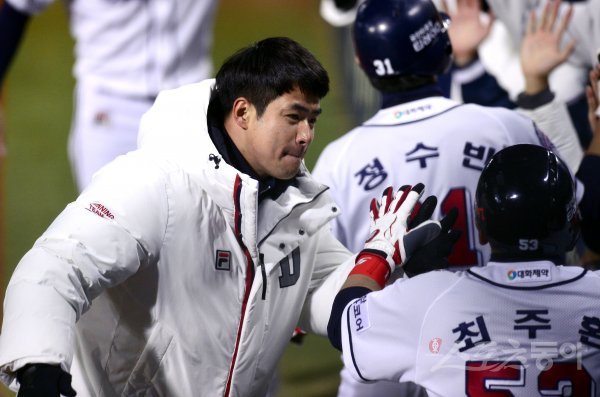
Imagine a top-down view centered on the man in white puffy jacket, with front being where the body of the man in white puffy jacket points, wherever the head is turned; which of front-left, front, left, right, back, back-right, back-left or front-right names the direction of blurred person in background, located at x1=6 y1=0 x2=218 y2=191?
back-left

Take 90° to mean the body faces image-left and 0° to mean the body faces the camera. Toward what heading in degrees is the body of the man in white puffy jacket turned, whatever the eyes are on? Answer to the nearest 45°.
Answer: approximately 315°
